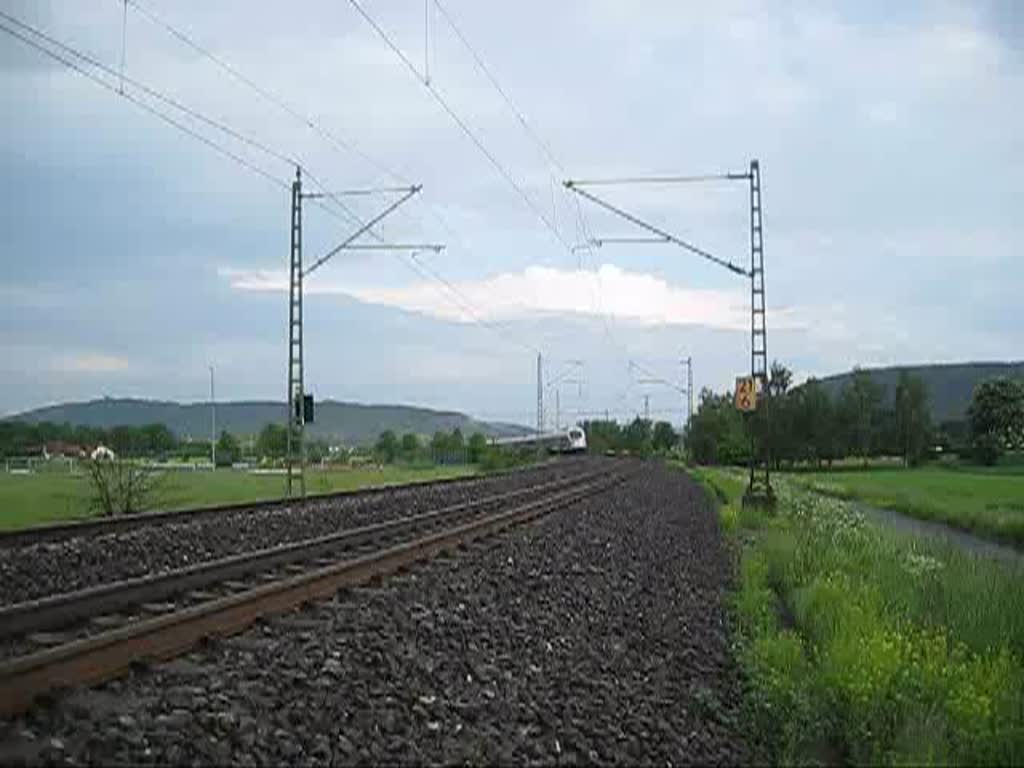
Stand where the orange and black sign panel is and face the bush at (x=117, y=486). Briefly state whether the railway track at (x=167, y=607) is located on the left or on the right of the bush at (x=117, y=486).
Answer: left

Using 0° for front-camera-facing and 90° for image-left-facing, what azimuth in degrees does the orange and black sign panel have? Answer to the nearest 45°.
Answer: approximately 0°

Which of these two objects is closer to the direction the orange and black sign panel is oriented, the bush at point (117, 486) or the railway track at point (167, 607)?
the railway track

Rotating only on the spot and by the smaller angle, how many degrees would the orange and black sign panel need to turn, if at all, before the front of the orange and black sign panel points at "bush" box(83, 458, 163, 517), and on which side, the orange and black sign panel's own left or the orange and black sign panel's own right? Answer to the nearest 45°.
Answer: approximately 45° to the orange and black sign panel's own right

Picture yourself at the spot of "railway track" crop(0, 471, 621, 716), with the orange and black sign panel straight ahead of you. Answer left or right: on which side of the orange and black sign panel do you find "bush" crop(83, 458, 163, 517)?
left

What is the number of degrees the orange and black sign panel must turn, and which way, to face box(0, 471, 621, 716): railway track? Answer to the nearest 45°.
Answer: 0° — it already faces it
